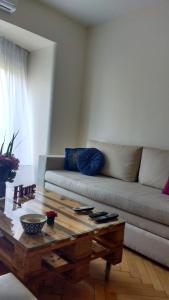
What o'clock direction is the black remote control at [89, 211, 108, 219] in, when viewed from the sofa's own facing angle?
The black remote control is roughly at 11 o'clock from the sofa.

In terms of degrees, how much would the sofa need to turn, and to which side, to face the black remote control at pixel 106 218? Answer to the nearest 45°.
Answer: approximately 45° to its left

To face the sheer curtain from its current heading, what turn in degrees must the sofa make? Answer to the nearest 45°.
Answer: approximately 90° to its right

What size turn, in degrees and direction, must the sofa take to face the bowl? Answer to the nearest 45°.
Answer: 0° — it already faces it

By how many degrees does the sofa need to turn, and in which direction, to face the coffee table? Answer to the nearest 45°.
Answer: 0° — it already faces it

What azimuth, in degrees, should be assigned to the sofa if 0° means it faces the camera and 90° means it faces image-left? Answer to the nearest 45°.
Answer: approximately 45°
